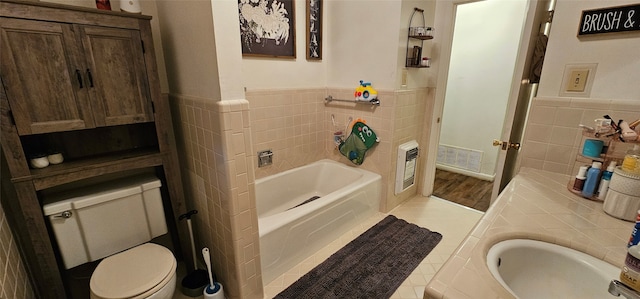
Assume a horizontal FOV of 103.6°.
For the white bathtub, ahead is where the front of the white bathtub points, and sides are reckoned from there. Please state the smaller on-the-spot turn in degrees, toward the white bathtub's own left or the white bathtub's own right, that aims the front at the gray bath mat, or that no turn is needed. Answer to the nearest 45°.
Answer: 0° — it already faces it

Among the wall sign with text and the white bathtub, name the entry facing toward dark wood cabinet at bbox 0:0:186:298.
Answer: the wall sign with text

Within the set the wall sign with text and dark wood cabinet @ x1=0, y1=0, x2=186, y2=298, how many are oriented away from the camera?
0

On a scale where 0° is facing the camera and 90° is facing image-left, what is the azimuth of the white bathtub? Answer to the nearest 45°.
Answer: approximately 315°

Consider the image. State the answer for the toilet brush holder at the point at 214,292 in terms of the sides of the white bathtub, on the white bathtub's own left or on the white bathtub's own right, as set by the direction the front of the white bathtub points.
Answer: on the white bathtub's own right

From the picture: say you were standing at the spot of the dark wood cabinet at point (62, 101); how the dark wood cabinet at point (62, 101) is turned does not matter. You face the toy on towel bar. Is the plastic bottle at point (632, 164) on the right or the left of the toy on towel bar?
right

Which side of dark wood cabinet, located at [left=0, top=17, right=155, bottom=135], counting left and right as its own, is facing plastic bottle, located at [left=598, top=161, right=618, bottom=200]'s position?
front

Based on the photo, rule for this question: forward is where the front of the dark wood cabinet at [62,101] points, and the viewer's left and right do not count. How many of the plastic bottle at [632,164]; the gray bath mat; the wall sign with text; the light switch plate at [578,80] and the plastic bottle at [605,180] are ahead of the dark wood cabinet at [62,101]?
5

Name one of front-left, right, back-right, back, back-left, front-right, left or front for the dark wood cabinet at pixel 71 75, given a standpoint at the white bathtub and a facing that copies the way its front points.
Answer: right

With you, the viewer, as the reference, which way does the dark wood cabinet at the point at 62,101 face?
facing the viewer and to the right of the viewer
